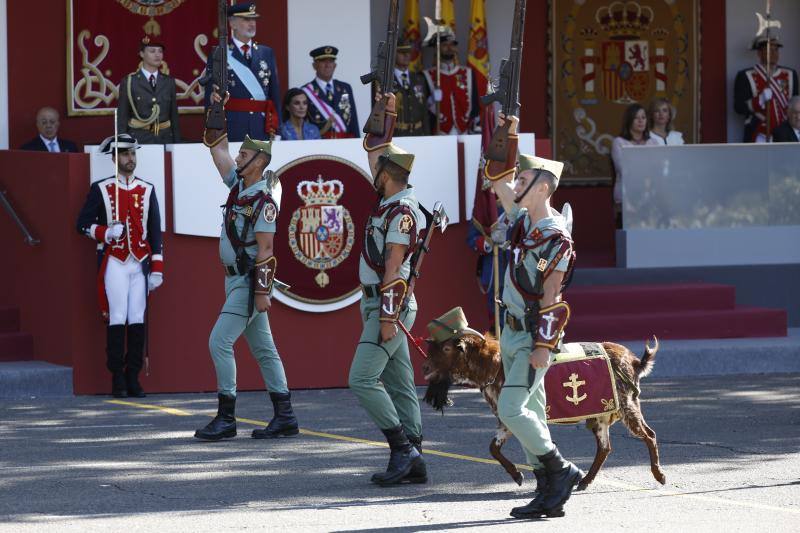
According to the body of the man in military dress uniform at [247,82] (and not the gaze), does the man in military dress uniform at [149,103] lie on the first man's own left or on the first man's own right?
on the first man's own right

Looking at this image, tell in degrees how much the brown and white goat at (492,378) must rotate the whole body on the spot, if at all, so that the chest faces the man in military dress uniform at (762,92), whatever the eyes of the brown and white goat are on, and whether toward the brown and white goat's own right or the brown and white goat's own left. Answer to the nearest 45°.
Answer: approximately 90° to the brown and white goat's own right

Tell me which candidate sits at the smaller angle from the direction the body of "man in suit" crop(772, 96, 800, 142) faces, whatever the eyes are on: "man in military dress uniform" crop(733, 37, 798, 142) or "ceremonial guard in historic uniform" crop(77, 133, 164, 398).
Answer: the ceremonial guard in historic uniform

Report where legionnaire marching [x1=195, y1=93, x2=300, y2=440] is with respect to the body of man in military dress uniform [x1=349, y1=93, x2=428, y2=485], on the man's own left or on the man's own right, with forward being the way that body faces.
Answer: on the man's own right

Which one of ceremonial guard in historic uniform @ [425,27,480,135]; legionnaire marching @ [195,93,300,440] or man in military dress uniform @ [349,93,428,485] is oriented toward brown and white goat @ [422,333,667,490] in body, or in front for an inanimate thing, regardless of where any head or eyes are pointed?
the ceremonial guard in historic uniform

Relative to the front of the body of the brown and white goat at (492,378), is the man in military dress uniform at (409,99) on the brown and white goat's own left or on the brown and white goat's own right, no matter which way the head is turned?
on the brown and white goat's own right

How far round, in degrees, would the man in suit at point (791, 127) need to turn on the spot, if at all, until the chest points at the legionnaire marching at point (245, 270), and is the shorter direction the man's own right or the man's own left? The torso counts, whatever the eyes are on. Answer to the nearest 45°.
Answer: approximately 45° to the man's own right

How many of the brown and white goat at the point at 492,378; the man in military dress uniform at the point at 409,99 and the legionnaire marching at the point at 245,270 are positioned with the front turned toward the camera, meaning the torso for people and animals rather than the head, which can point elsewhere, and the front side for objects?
1

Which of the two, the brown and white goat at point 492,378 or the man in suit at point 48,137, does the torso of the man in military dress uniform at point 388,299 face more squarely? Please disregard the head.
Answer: the man in suit

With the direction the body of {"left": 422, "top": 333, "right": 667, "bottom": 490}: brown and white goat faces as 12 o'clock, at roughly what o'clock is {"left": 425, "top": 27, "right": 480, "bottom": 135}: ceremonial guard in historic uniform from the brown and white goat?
The ceremonial guard in historic uniform is roughly at 3 o'clock from the brown and white goat.

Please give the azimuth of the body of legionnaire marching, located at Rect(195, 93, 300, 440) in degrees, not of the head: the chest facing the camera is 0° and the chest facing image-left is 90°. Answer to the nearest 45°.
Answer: approximately 90°

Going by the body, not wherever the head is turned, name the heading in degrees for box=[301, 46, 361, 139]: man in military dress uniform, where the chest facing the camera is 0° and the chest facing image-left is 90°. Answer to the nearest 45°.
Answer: approximately 0°

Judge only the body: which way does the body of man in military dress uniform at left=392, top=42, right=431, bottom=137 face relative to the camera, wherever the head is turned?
toward the camera

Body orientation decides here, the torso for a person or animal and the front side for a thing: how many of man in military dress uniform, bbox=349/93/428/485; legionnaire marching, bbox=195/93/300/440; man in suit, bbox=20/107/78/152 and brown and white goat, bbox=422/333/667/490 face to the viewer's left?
3

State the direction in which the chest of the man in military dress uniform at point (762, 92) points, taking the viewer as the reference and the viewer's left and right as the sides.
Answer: facing the viewer
